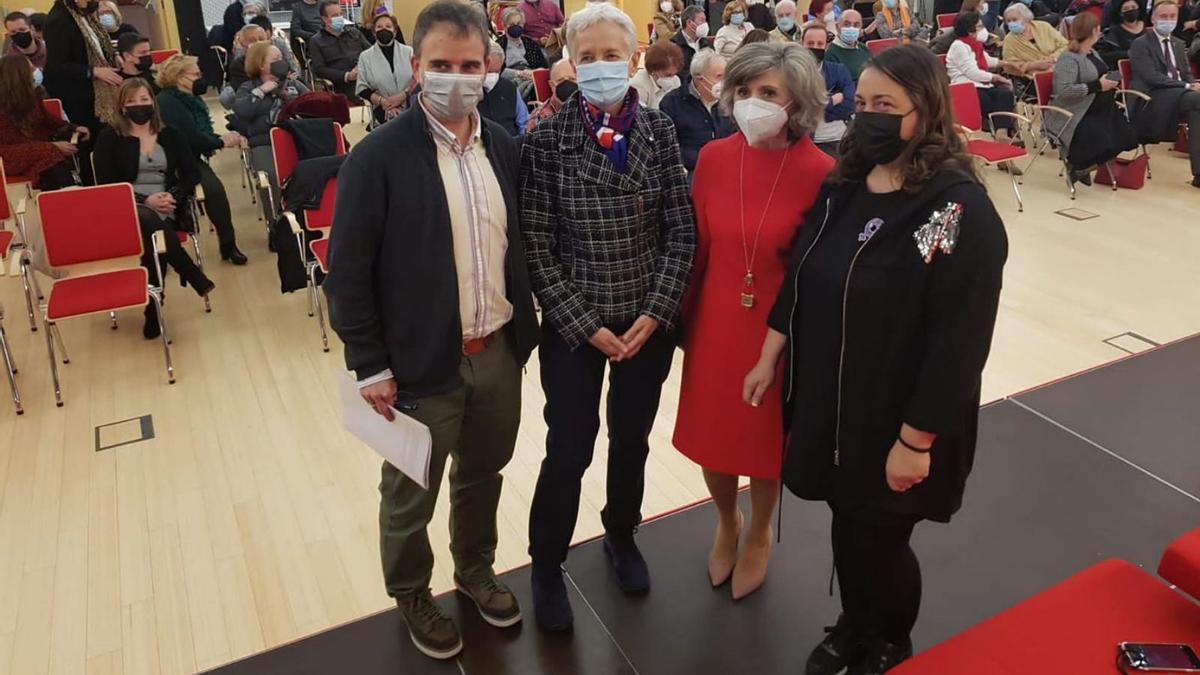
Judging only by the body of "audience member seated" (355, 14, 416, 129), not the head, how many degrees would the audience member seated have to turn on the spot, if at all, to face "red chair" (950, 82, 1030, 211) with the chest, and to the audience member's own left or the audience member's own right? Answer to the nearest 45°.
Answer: approximately 90° to the audience member's own left

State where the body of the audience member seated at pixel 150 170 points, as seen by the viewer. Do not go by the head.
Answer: toward the camera

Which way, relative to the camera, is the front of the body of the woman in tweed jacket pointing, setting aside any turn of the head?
toward the camera

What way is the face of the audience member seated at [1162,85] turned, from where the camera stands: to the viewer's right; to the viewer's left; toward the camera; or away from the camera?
toward the camera

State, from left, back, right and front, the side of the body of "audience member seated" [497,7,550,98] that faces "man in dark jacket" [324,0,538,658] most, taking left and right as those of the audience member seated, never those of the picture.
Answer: front

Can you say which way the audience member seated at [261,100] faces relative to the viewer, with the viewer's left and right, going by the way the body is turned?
facing the viewer and to the right of the viewer

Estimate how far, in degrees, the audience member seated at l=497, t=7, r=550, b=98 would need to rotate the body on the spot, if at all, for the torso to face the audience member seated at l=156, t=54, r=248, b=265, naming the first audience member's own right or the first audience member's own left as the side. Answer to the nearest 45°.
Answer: approximately 45° to the first audience member's own right

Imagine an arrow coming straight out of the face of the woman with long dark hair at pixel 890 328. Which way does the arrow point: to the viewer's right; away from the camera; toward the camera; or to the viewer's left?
toward the camera

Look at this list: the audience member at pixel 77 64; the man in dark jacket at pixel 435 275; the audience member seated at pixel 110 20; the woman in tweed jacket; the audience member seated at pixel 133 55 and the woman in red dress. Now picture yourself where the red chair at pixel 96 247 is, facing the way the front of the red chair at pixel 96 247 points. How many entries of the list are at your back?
3

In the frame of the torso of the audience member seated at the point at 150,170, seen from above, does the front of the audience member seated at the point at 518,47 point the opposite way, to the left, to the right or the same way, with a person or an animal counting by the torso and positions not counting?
the same way

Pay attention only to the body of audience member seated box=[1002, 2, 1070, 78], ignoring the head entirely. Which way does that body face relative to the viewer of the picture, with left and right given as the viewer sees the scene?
facing the viewer

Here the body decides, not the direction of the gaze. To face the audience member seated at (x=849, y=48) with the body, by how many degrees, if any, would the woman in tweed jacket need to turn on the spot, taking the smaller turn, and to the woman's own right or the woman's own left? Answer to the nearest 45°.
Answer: approximately 180°

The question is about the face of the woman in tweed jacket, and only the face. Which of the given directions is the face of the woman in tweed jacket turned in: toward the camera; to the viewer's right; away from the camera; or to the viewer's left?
toward the camera

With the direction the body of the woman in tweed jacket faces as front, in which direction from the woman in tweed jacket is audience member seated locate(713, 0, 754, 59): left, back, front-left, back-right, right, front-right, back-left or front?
back

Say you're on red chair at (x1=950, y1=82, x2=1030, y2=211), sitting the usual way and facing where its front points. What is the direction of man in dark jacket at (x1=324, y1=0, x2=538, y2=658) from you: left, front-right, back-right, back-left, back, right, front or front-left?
front-right

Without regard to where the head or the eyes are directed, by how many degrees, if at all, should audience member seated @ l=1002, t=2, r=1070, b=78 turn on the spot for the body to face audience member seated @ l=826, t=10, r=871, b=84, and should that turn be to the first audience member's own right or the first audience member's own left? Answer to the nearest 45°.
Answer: approximately 45° to the first audience member's own right

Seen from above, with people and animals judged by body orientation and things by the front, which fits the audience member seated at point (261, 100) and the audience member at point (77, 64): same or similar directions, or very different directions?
same or similar directions

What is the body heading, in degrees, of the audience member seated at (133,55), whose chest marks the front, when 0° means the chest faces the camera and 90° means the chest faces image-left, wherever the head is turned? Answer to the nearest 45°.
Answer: approximately 315°

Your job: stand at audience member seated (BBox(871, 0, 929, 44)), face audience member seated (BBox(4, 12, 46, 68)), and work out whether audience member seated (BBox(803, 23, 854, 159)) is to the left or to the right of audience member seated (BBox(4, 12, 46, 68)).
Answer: left
